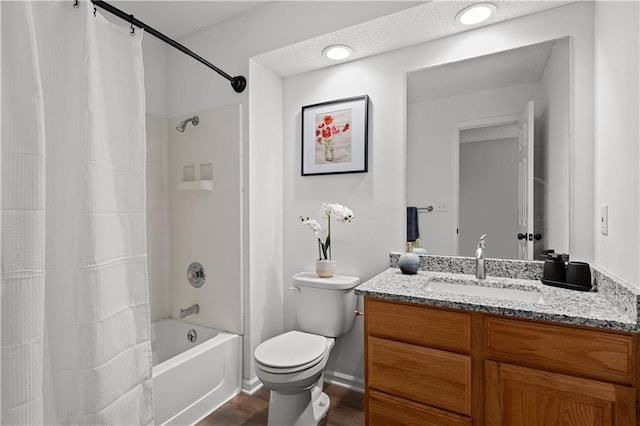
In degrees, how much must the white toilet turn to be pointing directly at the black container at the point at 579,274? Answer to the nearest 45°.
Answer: approximately 135° to its left

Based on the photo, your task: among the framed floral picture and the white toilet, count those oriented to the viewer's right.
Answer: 0

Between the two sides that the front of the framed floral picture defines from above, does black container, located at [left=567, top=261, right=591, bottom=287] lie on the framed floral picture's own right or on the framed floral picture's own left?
on the framed floral picture's own left

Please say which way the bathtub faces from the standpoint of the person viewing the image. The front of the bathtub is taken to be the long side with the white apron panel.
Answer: facing the viewer and to the right of the viewer

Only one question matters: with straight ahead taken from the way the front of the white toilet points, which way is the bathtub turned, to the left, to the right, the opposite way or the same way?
to the left

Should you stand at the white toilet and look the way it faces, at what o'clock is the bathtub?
The bathtub is roughly at 2 o'clock from the white toilet.

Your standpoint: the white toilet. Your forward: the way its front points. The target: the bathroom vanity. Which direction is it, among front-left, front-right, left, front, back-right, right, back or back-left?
left

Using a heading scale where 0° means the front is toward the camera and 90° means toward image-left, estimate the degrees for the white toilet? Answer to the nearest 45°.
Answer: approximately 45°

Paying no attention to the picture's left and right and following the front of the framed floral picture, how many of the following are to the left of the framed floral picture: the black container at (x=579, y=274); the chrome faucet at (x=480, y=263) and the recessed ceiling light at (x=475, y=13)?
3

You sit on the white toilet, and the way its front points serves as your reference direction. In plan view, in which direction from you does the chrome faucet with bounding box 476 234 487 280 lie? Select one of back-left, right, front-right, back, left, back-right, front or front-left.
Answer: back-left

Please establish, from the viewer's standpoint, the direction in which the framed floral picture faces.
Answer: facing the viewer and to the left of the viewer

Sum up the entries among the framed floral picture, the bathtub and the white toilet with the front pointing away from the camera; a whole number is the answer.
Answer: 0

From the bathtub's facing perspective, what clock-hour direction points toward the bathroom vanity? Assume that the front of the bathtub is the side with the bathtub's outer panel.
The bathroom vanity is roughly at 12 o'clock from the bathtub.
